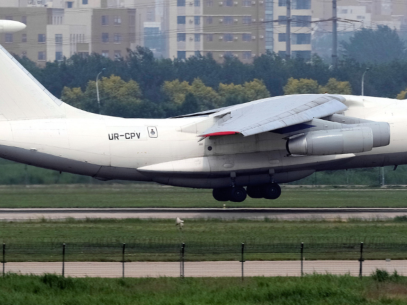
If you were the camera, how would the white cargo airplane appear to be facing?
facing to the right of the viewer

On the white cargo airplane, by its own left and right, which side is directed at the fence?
right
